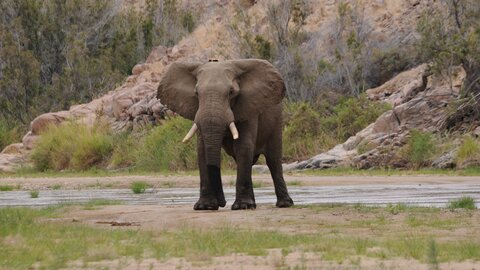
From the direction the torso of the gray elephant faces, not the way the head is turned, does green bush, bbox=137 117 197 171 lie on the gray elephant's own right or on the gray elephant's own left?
on the gray elephant's own right

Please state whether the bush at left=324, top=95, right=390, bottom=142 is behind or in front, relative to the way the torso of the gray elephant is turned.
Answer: behind

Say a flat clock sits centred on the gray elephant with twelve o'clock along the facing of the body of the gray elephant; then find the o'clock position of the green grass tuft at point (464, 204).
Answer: The green grass tuft is roughly at 8 o'clock from the gray elephant.

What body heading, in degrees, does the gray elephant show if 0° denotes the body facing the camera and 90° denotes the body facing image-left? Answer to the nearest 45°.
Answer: approximately 45°

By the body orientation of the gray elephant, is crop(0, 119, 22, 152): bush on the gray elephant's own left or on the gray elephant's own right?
on the gray elephant's own right

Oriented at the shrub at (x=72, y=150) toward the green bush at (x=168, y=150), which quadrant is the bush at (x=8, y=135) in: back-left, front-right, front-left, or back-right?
back-left
